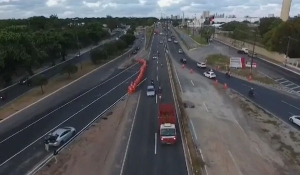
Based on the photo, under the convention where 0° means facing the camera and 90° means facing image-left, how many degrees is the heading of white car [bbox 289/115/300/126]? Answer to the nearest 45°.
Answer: approximately 135°

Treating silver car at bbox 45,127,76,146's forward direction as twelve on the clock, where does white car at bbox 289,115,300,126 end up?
The white car is roughly at 8 o'clock from the silver car.

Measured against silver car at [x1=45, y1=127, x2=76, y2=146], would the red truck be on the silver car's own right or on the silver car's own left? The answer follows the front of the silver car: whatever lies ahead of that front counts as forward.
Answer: on the silver car's own left

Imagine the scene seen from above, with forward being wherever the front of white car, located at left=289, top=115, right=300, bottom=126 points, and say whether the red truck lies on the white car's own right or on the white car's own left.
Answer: on the white car's own left

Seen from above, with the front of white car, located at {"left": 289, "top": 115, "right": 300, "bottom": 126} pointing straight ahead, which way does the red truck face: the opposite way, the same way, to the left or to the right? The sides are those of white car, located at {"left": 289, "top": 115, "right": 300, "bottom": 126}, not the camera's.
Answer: the opposite way
